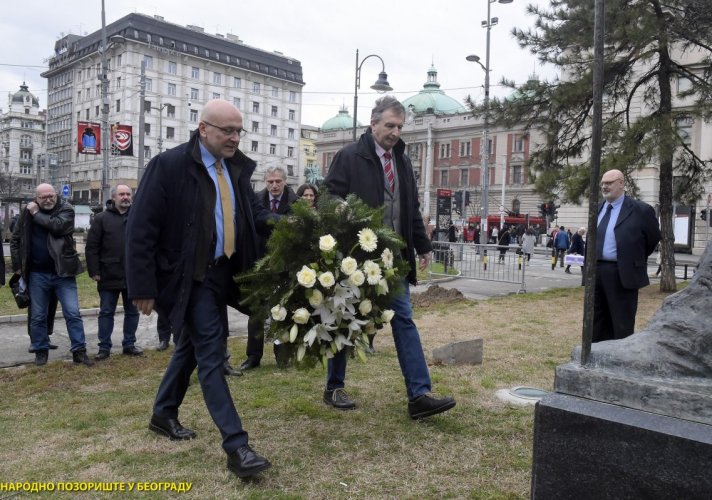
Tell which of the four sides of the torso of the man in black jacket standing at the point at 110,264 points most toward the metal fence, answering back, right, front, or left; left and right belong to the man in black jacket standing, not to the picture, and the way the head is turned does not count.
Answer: left

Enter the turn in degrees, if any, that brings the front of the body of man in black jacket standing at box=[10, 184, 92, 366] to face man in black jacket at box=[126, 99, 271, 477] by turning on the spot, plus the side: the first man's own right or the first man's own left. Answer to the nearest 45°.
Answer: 0° — they already face them

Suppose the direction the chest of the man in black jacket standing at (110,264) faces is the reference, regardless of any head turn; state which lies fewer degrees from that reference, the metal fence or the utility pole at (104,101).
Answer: the metal fence

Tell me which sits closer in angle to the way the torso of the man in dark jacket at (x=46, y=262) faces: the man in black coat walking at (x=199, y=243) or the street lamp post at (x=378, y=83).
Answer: the man in black coat walking

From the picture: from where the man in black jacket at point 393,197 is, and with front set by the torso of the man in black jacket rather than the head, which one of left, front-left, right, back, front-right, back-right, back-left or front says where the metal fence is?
back-left

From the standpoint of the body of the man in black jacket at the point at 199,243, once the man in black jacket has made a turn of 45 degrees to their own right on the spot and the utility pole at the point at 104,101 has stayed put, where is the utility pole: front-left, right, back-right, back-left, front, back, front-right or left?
back

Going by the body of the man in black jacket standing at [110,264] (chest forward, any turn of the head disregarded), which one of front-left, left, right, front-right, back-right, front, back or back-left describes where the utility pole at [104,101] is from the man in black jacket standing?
back-left

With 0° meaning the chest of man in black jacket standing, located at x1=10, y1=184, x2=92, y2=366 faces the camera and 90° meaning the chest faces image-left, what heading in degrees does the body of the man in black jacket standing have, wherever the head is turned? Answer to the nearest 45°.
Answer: approximately 0°

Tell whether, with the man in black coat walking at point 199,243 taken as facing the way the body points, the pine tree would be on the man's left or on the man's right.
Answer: on the man's left
